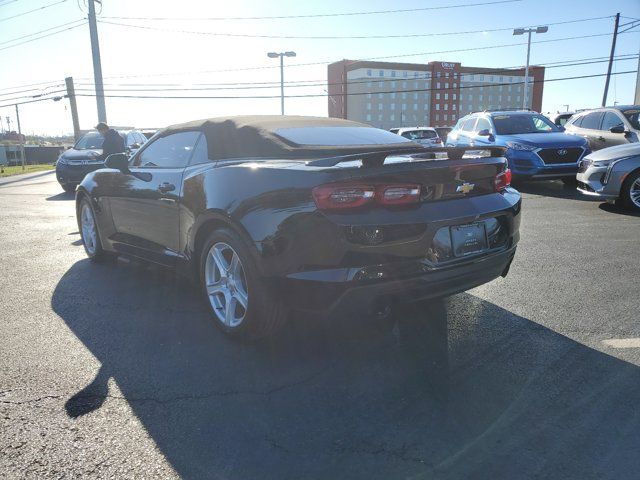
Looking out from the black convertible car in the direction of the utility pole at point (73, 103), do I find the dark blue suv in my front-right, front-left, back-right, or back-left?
front-right

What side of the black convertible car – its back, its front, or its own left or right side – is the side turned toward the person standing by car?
front

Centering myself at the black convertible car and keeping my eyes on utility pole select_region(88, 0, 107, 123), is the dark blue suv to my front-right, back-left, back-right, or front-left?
front-right

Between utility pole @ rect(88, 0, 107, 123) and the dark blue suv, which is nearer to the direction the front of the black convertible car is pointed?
the utility pole

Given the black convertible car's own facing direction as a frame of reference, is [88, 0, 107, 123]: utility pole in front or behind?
in front

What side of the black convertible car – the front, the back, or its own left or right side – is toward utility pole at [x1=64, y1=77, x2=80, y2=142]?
front

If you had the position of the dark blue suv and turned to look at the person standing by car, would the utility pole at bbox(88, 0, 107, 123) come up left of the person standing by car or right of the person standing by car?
right

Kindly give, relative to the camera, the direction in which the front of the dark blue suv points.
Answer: facing the viewer and to the right of the viewer

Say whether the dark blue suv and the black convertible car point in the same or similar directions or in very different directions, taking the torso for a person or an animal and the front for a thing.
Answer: very different directions

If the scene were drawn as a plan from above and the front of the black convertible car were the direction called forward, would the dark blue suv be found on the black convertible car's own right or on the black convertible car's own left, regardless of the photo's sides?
on the black convertible car's own right

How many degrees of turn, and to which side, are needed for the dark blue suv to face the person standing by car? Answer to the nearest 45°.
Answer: approximately 90° to its right

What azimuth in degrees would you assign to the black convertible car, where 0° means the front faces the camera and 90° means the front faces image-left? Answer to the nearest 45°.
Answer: approximately 135°
